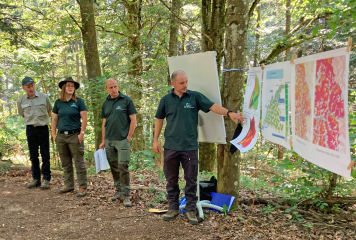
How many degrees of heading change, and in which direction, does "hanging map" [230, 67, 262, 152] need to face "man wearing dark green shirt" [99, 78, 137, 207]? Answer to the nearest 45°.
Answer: approximately 45° to its right

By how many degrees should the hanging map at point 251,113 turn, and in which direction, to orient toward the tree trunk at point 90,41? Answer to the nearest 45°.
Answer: approximately 90° to its right

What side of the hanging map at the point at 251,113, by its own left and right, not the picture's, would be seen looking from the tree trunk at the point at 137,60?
right

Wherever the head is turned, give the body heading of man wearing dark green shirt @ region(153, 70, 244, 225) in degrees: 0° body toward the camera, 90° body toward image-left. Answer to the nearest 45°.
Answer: approximately 0°

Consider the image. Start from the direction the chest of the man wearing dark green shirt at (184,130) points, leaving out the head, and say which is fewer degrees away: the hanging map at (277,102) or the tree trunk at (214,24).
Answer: the hanging map

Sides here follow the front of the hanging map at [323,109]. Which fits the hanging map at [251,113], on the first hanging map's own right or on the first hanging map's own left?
on the first hanging map's own right
